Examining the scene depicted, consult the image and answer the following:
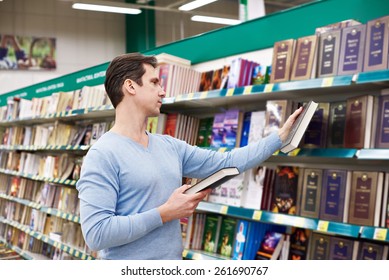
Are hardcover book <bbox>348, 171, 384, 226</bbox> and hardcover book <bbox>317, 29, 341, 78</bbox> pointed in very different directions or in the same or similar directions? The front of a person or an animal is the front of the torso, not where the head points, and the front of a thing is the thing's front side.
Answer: same or similar directions

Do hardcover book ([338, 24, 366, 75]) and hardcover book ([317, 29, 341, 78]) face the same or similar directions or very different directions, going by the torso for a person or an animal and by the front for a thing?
same or similar directions

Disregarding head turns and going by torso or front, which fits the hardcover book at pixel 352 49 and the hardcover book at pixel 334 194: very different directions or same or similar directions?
same or similar directions

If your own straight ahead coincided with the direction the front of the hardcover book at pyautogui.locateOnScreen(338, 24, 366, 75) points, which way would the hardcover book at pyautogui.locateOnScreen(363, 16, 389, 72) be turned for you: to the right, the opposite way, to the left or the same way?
the same way

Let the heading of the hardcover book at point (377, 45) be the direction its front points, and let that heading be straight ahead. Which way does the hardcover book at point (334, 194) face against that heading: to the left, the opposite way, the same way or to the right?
the same way

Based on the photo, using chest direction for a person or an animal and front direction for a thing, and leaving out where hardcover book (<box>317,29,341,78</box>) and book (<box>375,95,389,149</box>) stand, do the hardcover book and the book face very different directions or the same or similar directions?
same or similar directions

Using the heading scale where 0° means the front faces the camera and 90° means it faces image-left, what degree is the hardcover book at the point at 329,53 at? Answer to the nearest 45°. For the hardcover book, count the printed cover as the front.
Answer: approximately 45°

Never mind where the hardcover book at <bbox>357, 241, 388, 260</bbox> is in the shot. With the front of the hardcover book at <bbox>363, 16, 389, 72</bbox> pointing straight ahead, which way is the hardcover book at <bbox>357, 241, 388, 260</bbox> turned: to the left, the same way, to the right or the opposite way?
the same way

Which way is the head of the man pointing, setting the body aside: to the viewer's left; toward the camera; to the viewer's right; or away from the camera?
to the viewer's right
